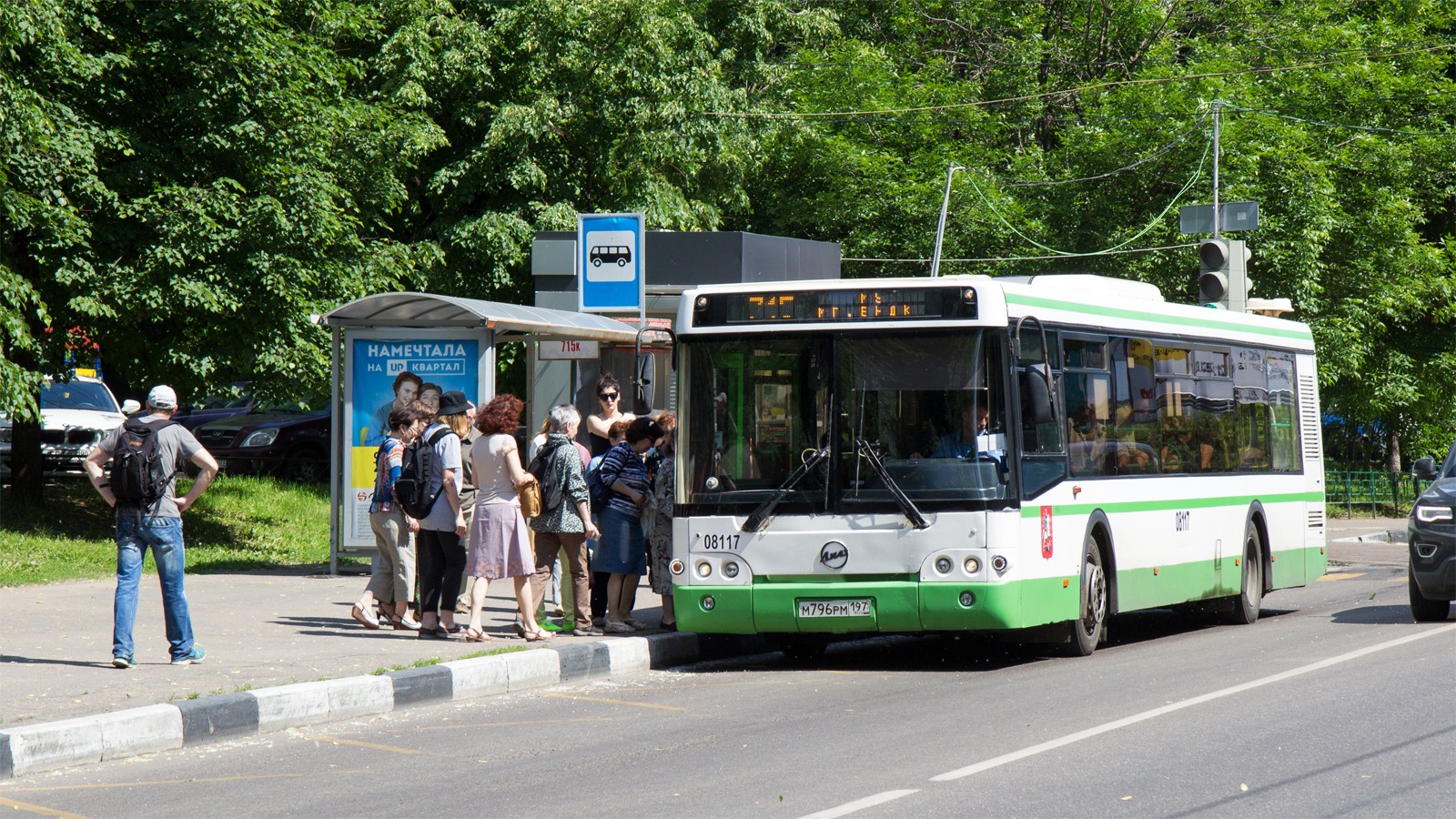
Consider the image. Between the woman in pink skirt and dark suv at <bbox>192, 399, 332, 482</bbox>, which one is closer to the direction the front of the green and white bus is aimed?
the woman in pink skirt

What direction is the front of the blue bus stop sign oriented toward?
toward the camera

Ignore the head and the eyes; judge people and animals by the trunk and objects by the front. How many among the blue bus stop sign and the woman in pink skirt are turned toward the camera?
1

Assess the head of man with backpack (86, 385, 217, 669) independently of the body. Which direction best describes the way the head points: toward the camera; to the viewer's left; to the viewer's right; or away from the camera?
away from the camera

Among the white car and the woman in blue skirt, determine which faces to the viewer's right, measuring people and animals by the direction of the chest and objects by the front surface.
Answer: the woman in blue skirt

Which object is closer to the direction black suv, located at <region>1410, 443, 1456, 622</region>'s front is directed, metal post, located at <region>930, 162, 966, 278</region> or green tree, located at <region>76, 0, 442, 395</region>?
the green tree

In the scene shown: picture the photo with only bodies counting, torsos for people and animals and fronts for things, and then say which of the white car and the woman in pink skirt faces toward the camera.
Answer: the white car

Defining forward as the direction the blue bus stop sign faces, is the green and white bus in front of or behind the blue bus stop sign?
in front

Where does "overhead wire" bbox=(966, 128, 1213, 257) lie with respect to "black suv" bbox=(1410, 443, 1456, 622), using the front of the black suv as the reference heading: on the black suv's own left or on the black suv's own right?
on the black suv's own right

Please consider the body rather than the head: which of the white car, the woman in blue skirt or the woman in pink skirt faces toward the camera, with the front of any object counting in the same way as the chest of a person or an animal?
the white car

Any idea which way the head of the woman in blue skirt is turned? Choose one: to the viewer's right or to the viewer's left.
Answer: to the viewer's right

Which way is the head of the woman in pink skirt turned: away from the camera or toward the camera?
away from the camera

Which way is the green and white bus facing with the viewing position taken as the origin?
facing the viewer and to the left of the viewer

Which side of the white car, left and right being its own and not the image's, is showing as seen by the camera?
front

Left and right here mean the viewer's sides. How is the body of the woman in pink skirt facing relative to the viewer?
facing away from the viewer and to the right of the viewer

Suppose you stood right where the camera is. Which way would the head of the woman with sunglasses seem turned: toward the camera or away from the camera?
toward the camera

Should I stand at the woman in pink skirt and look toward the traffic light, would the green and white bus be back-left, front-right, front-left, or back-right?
front-right
